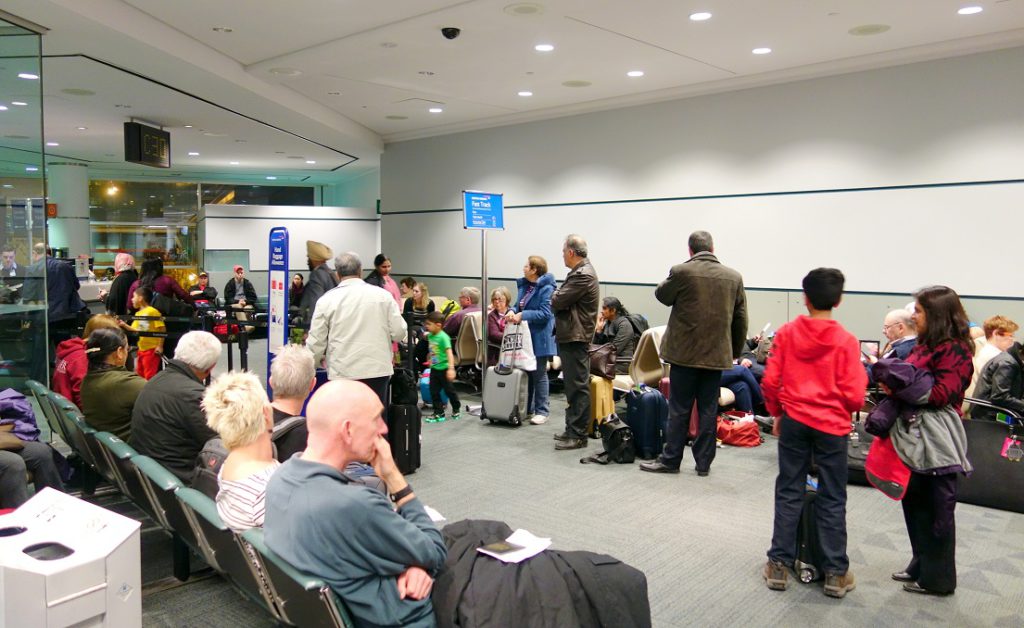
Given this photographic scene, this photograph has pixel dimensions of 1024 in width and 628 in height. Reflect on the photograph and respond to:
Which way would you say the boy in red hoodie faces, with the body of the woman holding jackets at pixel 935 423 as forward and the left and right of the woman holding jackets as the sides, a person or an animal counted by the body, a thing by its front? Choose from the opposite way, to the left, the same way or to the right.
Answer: to the right

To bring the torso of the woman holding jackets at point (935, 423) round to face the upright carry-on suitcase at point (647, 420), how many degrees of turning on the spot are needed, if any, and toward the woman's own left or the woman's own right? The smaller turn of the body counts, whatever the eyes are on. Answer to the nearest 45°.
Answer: approximately 45° to the woman's own right

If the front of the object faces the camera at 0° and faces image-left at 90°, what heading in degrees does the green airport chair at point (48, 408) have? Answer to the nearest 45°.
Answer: approximately 225°

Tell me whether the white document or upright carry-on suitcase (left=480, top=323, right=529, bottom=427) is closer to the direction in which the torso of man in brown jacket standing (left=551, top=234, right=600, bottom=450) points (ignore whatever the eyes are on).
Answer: the upright carry-on suitcase

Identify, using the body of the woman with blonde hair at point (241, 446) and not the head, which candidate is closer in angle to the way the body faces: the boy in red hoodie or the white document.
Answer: the boy in red hoodie

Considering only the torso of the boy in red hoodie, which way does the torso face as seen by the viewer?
away from the camera

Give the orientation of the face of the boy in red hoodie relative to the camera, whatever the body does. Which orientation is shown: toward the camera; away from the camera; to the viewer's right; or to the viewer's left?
away from the camera

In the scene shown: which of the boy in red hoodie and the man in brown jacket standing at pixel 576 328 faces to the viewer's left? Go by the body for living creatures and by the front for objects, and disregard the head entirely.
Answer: the man in brown jacket standing

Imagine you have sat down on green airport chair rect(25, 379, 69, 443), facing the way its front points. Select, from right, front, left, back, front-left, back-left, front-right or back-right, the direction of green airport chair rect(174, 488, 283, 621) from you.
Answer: back-right

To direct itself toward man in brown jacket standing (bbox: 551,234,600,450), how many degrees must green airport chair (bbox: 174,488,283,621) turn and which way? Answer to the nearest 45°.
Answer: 0° — it already faces them

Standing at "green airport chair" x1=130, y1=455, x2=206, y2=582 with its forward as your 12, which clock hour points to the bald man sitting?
The bald man sitting is roughly at 4 o'clock from the green airport chair.

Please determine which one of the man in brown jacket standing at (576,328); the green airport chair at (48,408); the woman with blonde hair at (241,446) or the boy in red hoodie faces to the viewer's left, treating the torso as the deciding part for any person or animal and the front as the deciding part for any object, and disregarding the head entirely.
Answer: the man in brown jacket standing

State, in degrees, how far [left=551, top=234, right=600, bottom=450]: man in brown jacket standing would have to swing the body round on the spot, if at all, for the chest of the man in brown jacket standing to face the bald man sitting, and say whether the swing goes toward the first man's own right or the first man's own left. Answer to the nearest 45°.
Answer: approximately 90° to the first man's own left

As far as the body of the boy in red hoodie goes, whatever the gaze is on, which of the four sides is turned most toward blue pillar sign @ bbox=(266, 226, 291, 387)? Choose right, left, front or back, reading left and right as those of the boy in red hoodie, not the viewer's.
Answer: left

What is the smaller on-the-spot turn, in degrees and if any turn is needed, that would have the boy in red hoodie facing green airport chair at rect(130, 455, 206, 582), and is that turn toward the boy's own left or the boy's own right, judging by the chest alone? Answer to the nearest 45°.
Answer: approximately 135° to the boy's own left

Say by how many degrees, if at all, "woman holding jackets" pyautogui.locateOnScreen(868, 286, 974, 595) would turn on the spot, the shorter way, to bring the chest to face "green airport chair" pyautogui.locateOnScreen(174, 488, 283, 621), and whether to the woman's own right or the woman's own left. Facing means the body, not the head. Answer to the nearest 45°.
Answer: approximately 45° to the woman's own left

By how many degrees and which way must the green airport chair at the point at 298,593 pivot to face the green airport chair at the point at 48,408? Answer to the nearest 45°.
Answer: approximately 90° to its left

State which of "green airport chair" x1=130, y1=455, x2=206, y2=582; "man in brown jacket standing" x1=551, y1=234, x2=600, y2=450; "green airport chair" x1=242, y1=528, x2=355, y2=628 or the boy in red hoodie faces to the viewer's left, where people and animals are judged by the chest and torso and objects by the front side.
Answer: the man in brown jacket standing
